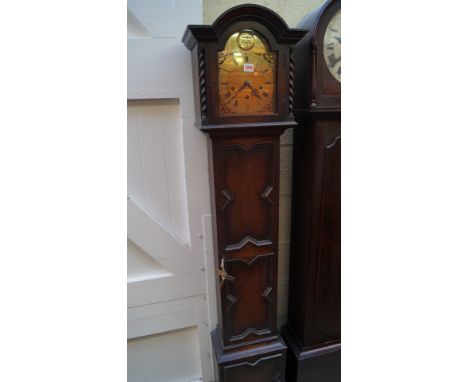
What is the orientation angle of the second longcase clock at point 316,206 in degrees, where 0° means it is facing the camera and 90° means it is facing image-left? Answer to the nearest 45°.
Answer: approximately 315°

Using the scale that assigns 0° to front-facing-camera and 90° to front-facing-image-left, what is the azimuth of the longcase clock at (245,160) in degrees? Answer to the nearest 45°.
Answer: approximately 0°
